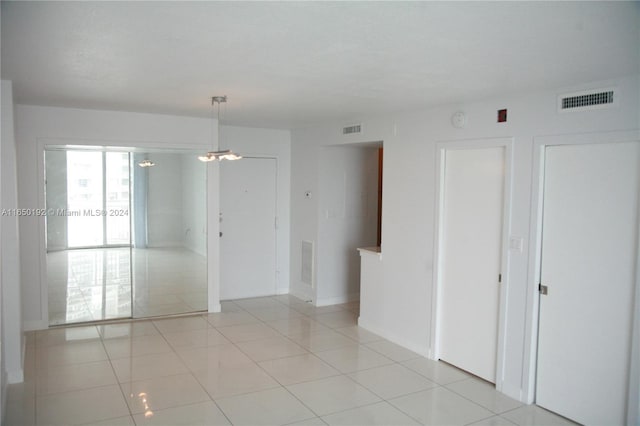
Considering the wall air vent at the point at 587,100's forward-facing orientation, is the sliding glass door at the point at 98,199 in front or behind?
in front

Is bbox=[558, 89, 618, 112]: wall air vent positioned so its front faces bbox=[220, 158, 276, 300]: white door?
no

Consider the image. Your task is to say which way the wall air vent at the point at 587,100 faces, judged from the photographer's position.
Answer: facing the viewer and to the left of the viewer
